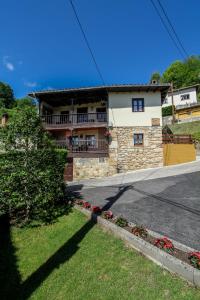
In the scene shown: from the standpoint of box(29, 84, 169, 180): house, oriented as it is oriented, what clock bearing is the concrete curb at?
The concrete curb is roughly at 12 o'clock from the house.

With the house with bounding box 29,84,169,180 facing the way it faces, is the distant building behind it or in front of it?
behind

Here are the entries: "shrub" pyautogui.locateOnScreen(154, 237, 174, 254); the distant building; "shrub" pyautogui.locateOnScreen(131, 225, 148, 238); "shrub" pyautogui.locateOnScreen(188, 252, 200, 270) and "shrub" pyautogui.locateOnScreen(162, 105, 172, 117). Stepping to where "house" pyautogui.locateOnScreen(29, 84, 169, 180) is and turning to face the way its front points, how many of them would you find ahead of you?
3

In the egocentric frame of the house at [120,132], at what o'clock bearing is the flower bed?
The flower bed is roughly at 12 o'clock from the house.

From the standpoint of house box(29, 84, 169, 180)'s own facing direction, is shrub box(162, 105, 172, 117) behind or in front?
behind

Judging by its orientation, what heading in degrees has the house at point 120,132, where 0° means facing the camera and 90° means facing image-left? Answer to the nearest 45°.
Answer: approximately 0°

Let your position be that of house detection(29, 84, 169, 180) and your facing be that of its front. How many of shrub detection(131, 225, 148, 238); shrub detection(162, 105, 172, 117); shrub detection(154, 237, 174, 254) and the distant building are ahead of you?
2

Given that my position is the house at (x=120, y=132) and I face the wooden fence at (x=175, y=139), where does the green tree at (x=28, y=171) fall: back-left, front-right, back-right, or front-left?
back-right

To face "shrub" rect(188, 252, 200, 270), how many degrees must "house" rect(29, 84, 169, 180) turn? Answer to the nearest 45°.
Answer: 0° — it already faces it

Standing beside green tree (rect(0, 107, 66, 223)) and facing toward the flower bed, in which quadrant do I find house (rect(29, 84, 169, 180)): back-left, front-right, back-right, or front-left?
back-left

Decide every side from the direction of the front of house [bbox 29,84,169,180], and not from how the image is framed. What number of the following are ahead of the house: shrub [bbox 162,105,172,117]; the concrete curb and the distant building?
1

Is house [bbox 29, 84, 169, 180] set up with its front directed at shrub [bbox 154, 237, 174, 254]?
yes

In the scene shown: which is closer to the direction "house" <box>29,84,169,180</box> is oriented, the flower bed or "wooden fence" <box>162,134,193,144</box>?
the flower bed
